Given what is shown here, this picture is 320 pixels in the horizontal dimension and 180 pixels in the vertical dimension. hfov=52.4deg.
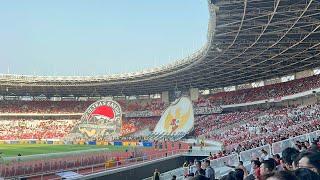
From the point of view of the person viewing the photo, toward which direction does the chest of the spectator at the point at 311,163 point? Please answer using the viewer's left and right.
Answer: facing to the left of the viewer

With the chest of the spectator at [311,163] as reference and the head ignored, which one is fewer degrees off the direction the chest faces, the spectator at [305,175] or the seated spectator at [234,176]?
the seated spectator

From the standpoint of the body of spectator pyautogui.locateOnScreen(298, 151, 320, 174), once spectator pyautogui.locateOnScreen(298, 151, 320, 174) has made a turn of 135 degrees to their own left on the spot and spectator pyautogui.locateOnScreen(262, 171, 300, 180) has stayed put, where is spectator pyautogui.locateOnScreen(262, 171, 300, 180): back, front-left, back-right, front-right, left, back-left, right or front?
front-right

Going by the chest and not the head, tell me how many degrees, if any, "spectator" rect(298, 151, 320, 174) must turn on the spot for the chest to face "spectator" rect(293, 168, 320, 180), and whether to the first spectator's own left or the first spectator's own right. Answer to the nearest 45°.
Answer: approximately 90° to the first spectator's own left
